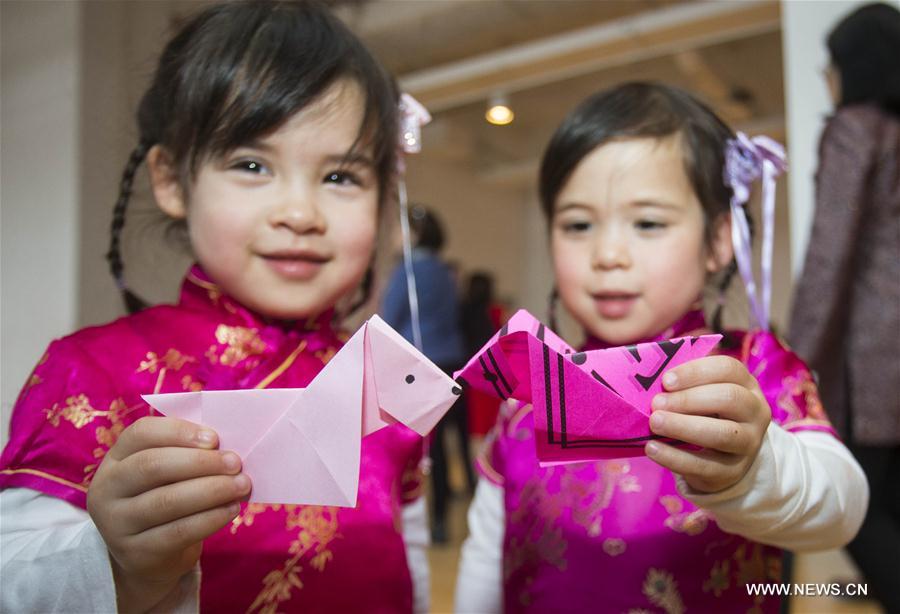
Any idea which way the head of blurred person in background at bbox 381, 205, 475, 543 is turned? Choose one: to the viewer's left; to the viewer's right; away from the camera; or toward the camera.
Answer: away from the camera

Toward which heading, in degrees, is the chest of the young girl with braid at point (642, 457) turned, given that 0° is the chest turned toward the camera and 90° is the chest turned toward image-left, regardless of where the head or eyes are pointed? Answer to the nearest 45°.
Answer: approximately 0°

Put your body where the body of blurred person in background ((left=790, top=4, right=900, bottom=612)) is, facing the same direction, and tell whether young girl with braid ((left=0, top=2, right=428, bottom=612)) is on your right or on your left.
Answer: on your left

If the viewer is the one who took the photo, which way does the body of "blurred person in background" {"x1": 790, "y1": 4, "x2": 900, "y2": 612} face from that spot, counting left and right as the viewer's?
facing away from the viewer and to the left of the viewer

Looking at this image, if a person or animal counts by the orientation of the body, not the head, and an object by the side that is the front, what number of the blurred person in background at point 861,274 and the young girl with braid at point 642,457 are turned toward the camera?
1
